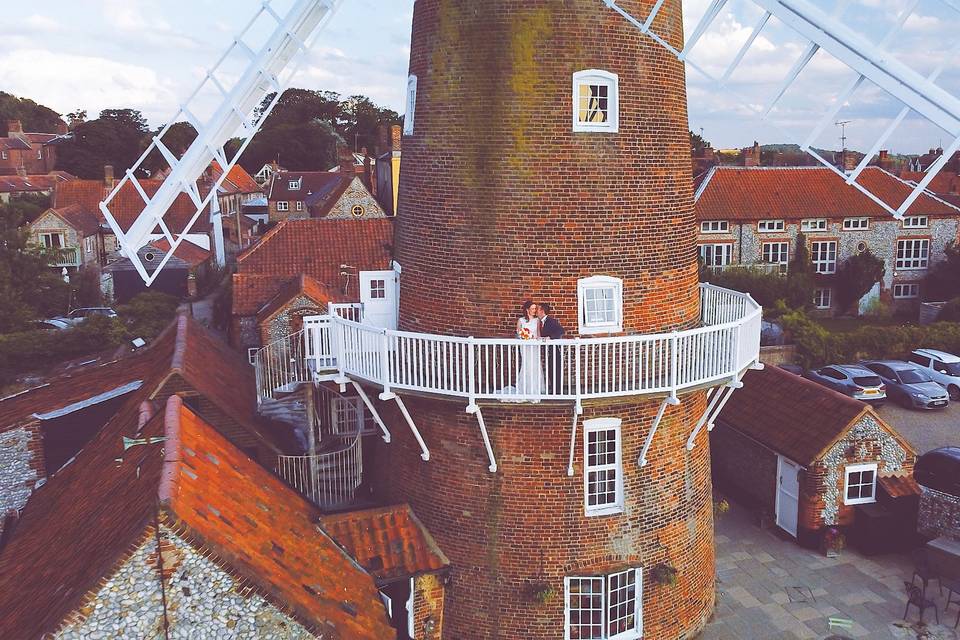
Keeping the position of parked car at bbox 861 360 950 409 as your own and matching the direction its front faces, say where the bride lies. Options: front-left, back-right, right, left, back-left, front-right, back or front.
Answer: front-right

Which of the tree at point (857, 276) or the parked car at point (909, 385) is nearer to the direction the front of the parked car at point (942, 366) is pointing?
the parked car

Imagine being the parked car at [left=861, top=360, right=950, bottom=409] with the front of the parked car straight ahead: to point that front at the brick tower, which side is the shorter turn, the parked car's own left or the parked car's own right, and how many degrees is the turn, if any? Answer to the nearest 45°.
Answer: approximately 45° to the parked car's own right

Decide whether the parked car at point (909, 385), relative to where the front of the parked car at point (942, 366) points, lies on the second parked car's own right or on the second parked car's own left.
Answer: on the second parked car's own right

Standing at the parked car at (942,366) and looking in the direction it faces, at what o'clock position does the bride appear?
The bride is roughly at 2 o'clock from the parked car.

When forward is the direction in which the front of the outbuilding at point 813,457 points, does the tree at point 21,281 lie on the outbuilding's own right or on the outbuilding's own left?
on the outbuilding's own right

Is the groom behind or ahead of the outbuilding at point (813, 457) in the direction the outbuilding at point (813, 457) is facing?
ahead

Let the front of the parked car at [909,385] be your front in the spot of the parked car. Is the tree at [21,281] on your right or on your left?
on your right

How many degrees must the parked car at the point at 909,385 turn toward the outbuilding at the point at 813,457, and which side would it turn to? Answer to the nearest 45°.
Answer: approximately 45° to its right

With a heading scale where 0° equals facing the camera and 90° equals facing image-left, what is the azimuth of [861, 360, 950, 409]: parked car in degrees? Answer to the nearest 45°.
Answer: approximately 315°

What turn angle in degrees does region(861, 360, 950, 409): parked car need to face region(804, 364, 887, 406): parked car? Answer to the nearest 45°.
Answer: approximately 90° to its right

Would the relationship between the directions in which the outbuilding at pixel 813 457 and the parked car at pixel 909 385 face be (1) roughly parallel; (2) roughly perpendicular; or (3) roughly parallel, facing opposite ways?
roughly perpendicular

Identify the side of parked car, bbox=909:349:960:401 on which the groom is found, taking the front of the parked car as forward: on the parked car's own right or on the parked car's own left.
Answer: on the parked car's own right
